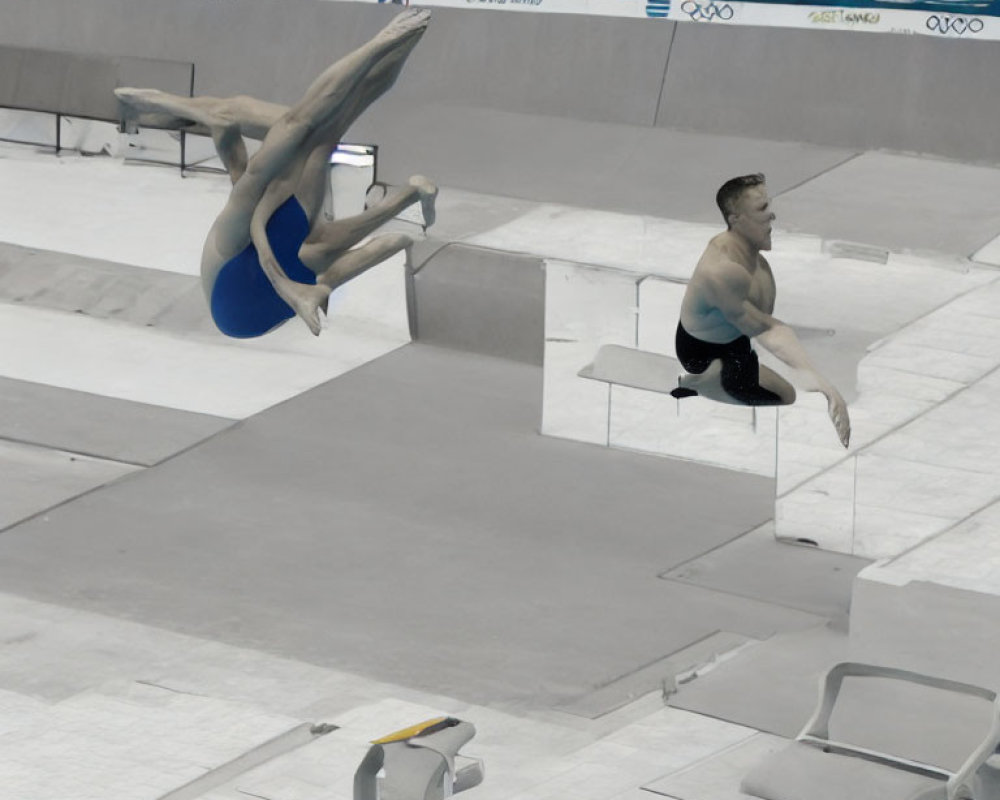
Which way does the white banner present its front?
toward the camera

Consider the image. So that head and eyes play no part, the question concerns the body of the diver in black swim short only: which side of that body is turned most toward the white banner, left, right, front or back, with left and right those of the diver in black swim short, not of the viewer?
left

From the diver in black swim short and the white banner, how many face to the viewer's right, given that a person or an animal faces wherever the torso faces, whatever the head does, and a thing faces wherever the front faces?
1

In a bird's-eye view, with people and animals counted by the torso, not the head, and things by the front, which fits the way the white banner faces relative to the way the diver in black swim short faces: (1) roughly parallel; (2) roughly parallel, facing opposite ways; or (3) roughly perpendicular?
roughly perpendicular

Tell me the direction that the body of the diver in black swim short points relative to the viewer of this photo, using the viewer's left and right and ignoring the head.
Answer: facing to the right of the viewer

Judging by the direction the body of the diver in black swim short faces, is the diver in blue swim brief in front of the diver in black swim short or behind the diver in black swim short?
behind

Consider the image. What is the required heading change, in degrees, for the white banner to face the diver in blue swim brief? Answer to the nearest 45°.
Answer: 0° — it already faces them

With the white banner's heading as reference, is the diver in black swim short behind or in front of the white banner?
in front
